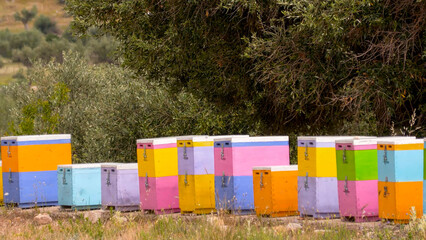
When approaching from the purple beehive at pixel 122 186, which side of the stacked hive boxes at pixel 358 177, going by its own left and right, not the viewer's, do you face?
right

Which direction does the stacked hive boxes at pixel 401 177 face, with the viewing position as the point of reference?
facing the viewer and to the left of the viewer

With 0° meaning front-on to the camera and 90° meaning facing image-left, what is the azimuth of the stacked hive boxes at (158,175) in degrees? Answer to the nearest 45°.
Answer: approximately 45°

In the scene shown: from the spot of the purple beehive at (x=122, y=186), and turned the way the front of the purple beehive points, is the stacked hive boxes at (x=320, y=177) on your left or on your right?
on your left

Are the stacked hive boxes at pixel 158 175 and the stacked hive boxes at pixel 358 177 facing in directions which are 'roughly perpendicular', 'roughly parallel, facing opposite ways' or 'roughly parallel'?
roughly parallel

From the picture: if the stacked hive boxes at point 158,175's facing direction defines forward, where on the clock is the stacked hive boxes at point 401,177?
the stacked hive boxes at point 401,177 is roughly at 9 o'clock from the stacked hive boxes at point 158,175.

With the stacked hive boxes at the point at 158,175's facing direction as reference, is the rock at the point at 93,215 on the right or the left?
on its right

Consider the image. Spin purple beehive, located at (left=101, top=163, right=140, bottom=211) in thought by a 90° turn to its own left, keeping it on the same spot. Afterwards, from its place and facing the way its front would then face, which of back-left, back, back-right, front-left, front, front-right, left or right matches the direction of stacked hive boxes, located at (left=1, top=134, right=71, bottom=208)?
back

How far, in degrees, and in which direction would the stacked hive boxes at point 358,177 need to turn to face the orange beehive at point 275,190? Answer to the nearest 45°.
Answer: approximately 90° to its right

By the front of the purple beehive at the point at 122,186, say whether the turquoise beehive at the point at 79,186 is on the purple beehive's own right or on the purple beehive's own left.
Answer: on the purple beehive's own right

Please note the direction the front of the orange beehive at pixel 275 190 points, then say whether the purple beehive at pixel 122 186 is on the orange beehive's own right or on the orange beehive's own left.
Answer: on the orange beehive's own right
